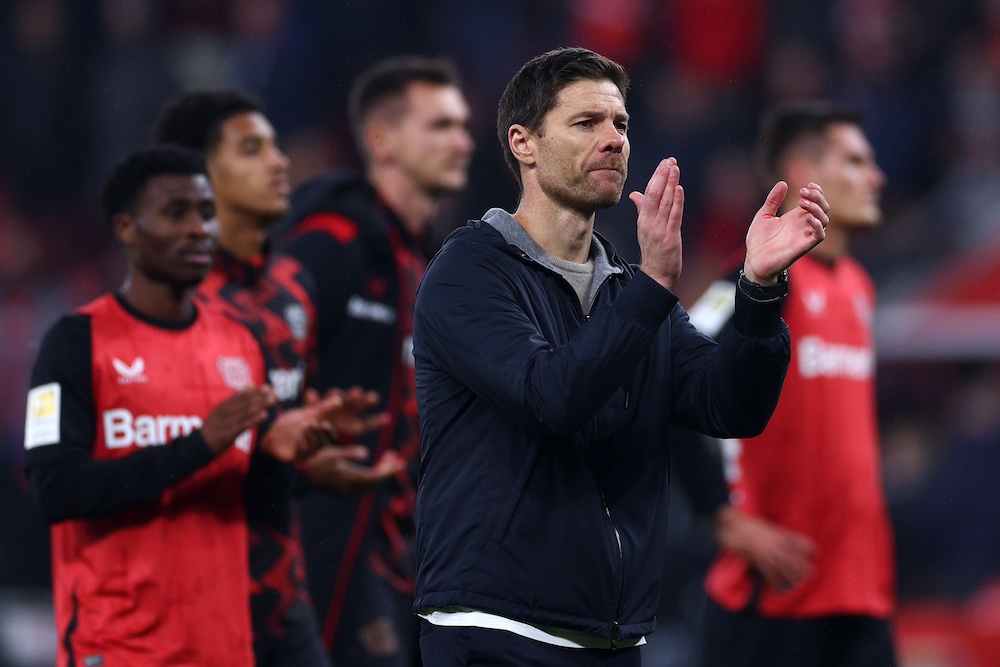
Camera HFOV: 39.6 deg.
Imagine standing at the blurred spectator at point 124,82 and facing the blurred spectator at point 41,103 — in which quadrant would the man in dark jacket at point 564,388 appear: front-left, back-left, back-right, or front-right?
back-left

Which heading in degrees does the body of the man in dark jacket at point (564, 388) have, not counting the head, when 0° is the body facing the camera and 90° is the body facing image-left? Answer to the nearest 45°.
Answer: approximately 315°

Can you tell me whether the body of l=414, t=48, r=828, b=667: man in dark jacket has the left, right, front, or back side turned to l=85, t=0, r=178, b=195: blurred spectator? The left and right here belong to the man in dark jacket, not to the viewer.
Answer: back

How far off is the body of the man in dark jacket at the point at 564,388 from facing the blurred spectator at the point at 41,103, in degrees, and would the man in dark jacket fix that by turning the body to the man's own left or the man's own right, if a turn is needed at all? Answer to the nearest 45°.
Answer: approximately 180°
